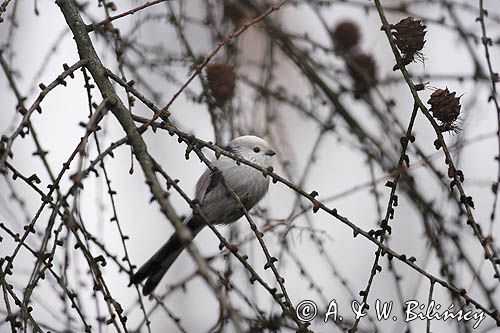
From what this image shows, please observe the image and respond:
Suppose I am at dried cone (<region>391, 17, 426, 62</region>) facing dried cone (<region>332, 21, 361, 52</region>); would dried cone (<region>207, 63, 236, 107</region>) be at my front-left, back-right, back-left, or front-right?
front-left

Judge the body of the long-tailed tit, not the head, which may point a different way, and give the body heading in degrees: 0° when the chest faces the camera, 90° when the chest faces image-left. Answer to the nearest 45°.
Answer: approximately 270°
